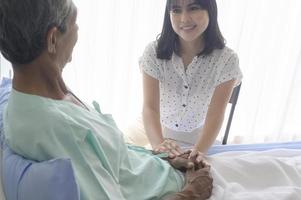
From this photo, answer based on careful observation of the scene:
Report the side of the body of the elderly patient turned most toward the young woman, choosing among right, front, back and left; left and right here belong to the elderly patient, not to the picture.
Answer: front

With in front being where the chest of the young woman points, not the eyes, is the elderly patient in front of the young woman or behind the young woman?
in front

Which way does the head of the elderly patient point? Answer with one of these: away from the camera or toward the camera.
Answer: away from the camera

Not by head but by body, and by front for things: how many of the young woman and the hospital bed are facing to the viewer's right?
1

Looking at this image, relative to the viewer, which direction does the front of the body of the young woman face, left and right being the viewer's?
facing the viewer

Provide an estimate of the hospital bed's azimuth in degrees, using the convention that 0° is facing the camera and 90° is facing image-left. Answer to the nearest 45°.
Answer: approximately 270°

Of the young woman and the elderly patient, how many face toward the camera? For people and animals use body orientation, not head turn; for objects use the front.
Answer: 1

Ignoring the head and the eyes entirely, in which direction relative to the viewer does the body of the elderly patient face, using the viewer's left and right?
facing away from the viewer and to the right of the viewer

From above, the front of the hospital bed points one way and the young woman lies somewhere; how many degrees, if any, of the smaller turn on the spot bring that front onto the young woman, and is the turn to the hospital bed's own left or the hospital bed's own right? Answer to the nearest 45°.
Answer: approximately 90° to the hospital bed's own left

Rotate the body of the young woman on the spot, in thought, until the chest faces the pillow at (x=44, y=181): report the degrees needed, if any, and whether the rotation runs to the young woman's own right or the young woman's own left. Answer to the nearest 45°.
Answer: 0° — they already face it
